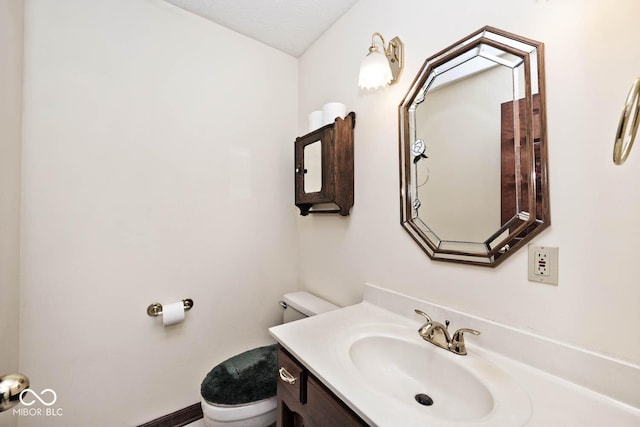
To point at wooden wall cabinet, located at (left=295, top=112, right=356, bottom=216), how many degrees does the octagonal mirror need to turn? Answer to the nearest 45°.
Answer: approximately 45° to its right

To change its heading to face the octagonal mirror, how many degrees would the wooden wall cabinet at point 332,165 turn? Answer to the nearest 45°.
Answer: approximately 90° to its left

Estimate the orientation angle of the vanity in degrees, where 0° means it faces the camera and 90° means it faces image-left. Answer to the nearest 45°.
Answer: approximately 45°

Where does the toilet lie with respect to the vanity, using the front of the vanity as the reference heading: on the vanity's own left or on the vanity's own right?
on the vanity's own right

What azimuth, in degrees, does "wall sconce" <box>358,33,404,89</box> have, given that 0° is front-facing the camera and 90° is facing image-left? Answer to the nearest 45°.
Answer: approximately 45°
